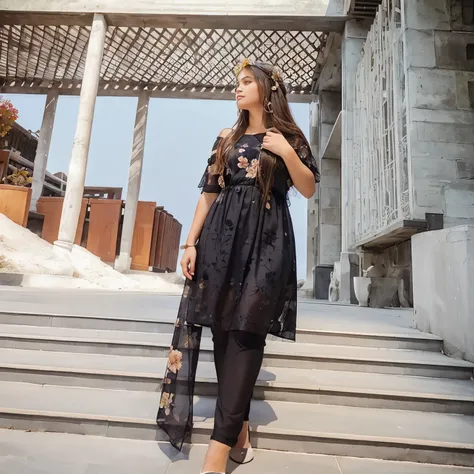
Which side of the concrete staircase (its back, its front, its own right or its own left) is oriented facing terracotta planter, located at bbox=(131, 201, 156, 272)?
back

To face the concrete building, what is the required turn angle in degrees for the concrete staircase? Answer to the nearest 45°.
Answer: approximately 135° to its left

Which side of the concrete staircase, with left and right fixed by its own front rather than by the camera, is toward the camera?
front

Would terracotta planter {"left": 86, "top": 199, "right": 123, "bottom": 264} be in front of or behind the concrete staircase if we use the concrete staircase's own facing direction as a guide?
behind

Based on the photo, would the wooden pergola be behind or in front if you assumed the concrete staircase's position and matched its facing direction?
behind

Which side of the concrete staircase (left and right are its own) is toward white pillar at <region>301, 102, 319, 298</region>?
back

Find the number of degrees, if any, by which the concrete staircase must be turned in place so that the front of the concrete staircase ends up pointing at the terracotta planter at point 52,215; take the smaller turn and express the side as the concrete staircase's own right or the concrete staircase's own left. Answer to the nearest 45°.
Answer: approximately 135° to the concrete staircase's own right

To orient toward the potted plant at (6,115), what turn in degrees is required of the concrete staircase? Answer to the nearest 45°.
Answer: approximately 135° to its right

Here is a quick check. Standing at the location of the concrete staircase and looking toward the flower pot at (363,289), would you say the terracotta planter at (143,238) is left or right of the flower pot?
left
